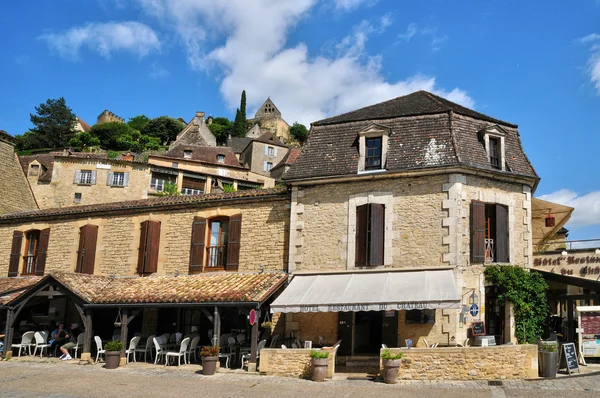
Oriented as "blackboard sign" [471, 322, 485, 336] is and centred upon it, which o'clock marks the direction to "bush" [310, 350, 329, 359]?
The bush is roughly at 2 o'clock from the blackboard sign.

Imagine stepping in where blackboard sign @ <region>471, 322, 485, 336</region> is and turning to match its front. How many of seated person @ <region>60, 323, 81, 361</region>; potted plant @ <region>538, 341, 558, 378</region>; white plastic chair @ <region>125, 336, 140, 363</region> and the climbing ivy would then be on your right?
2

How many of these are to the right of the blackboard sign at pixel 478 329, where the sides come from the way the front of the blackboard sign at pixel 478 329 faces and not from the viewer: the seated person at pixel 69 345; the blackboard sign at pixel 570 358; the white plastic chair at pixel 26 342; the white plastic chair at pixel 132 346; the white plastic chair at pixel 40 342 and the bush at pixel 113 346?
5

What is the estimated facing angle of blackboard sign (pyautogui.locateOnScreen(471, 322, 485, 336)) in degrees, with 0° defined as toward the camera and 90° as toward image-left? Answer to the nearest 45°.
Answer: approximately 0°

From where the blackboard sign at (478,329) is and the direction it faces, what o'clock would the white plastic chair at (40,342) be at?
The white plastic chair is roughly at 3 o'clock from the blackboard sign.

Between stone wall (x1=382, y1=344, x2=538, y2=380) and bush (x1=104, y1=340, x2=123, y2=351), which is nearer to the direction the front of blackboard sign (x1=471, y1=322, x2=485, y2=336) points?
the stone wall

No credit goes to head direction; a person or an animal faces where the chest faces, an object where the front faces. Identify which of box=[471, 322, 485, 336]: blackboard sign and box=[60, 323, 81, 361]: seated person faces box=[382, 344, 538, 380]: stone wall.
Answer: the blackboard sign

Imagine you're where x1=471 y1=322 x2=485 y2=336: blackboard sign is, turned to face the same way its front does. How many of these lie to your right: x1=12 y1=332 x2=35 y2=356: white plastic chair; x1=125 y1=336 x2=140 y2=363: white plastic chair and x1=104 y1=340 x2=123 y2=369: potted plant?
3

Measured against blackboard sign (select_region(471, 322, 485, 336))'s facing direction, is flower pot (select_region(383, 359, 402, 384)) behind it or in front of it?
in front

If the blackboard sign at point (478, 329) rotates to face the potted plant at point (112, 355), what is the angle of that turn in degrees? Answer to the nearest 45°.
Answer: approximately 90° to its right
